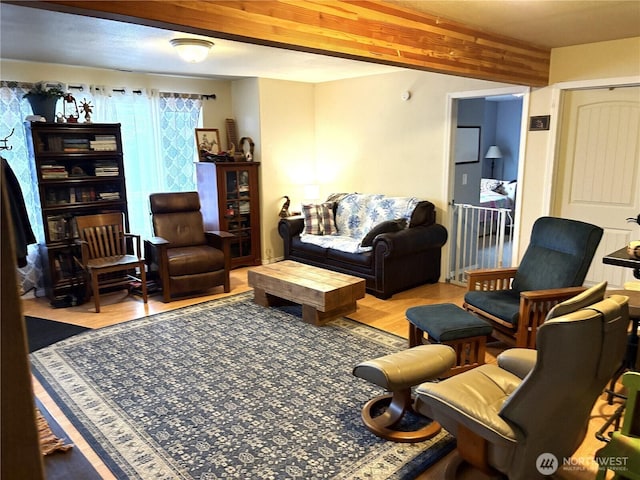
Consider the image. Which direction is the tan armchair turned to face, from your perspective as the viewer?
facing away from the viewer and to the left of the viewer

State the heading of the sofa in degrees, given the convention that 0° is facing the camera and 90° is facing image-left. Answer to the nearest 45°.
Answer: approximately 45°

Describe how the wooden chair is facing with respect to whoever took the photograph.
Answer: facing the viewer and to the right of the viewer

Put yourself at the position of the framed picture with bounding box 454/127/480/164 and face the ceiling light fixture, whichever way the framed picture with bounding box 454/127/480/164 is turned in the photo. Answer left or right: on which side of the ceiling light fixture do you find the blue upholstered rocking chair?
left

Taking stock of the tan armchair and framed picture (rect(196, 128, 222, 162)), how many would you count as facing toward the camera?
1

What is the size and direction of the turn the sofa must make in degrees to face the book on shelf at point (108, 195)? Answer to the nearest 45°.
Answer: approximately 45° to its right

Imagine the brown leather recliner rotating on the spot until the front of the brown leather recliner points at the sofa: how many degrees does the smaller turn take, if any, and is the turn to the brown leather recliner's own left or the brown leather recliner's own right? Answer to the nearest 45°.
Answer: approximately 45° to the brown leather recliner's own left

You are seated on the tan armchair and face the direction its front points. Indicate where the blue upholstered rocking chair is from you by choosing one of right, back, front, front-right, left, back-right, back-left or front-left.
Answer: front-right

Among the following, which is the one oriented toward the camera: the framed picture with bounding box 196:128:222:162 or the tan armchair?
the framed picture

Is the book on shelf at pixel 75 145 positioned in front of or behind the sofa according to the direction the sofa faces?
in front

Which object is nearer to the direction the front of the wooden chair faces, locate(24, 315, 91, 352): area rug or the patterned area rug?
the patterned area rug

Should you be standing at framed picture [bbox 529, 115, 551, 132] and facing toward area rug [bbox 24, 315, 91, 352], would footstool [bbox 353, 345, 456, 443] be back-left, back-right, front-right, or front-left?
front-left

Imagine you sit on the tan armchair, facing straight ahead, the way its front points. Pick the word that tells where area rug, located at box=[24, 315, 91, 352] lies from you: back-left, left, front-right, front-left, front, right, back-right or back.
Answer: front-left

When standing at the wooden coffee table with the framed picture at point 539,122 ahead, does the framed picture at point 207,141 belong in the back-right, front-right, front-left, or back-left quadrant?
back-left

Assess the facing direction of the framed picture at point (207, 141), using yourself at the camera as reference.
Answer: facing the viewer

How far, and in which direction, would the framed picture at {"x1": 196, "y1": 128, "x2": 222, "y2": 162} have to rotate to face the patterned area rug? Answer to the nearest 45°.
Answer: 0° — it already faces it

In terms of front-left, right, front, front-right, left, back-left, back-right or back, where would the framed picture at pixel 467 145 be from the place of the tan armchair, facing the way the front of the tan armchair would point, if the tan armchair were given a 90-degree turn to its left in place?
back-right
